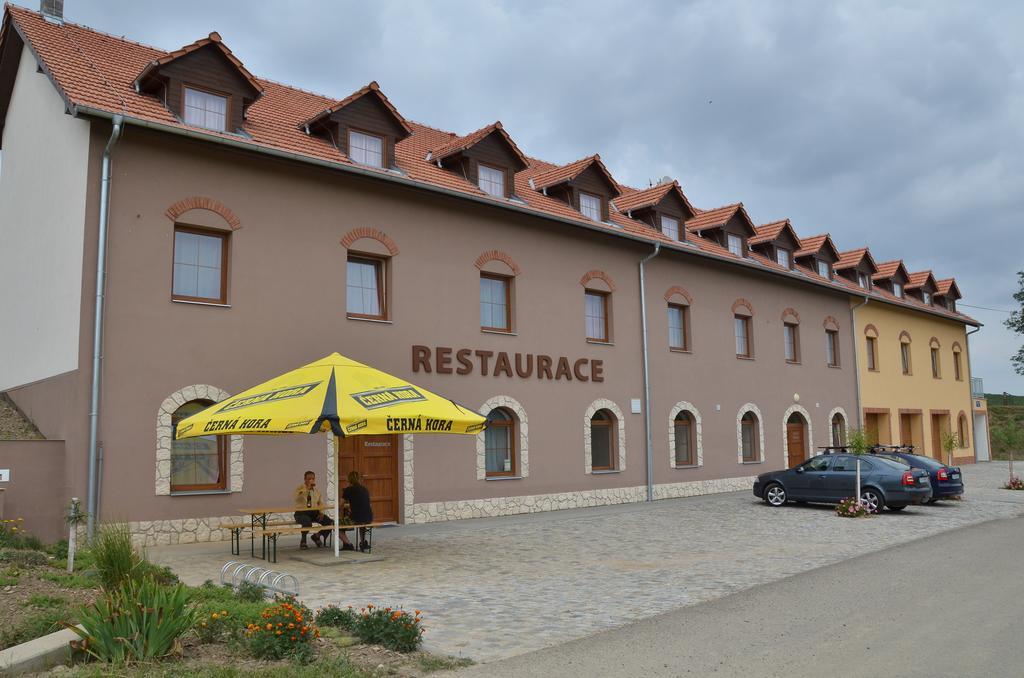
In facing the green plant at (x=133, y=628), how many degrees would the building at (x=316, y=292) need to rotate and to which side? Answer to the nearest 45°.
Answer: approximately 45° to its right

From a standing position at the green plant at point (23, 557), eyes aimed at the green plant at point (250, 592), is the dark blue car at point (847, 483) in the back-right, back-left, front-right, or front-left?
front-left

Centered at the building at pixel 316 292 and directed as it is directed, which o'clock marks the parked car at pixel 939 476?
The parked car is roughly at 10 o'clock from the building.

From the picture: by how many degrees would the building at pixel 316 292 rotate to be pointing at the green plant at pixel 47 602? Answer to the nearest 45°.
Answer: approximately 45° to its right

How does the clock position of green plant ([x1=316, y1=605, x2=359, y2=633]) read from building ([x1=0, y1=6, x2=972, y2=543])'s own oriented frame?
The green plant is roughly at 1 o'clock from the building.

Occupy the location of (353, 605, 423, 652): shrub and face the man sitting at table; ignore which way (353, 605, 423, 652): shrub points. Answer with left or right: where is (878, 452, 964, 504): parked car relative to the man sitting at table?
right
